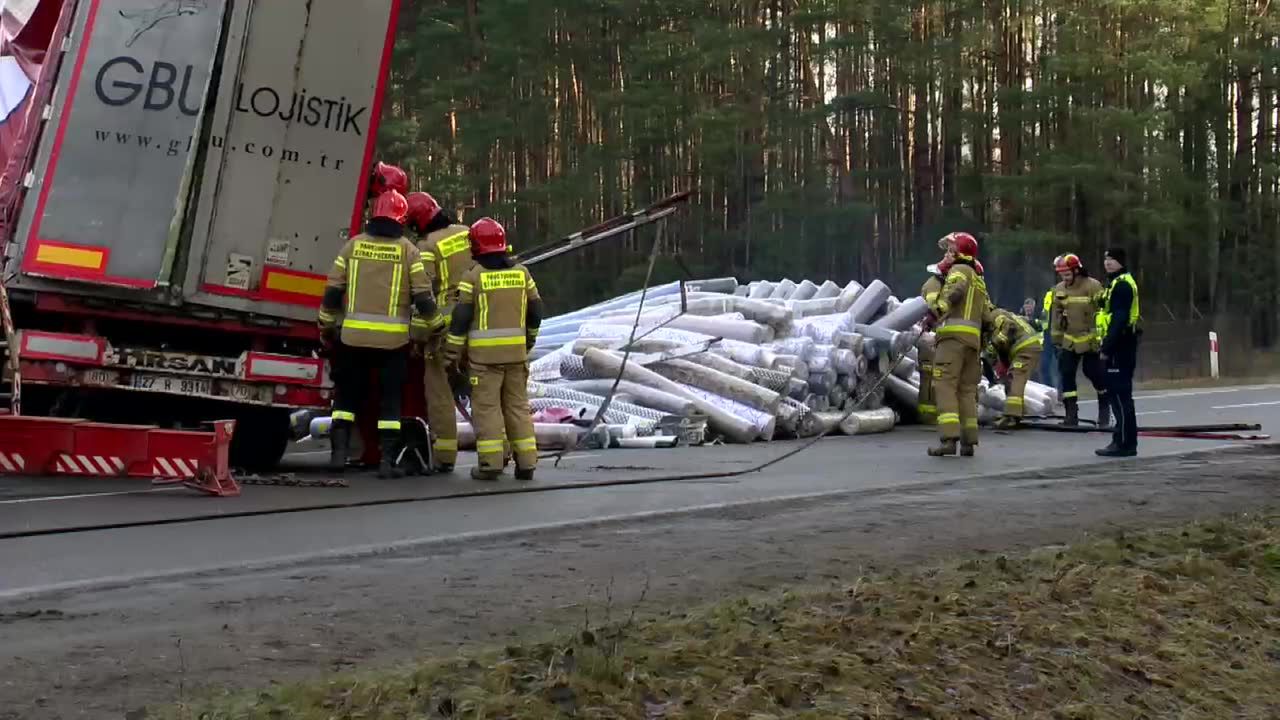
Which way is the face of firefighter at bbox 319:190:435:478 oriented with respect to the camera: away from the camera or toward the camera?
away from the camera

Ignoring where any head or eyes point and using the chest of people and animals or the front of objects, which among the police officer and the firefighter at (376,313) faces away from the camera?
the firefighter

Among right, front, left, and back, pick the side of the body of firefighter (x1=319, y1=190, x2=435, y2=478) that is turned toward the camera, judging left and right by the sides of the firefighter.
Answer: back

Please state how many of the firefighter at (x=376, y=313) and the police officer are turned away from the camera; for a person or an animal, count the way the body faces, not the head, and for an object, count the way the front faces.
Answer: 1

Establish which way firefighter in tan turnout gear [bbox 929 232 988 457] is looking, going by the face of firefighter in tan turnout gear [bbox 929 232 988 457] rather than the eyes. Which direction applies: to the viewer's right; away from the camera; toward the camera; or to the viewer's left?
to the viewer's left

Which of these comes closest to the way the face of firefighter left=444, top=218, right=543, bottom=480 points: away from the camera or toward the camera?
away from the camera

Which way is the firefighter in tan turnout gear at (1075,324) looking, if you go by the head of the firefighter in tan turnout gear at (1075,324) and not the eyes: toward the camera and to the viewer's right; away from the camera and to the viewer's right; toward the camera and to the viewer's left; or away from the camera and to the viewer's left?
toward the camera and to the viewer's left

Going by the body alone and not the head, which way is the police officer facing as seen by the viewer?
to the viewer's left
